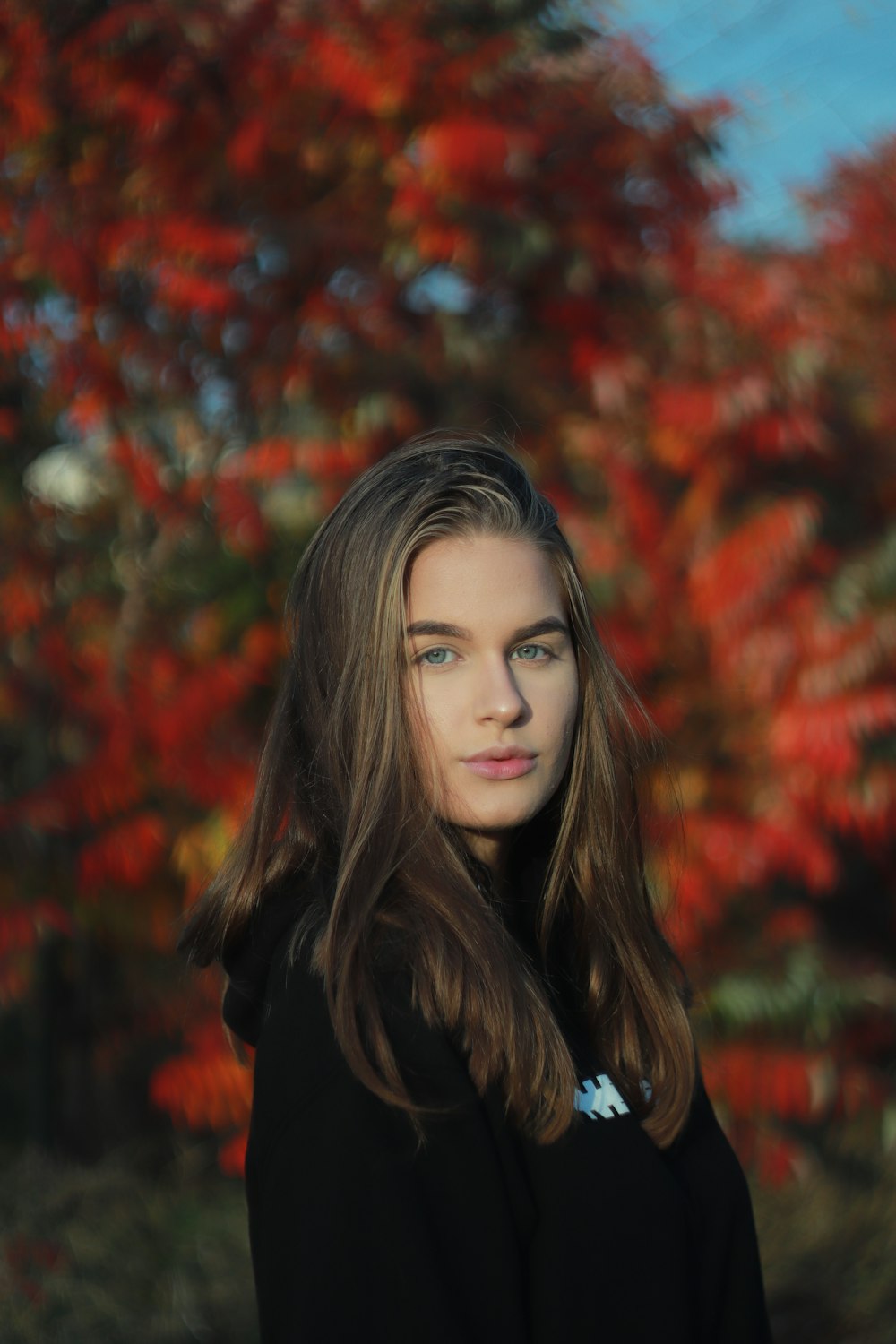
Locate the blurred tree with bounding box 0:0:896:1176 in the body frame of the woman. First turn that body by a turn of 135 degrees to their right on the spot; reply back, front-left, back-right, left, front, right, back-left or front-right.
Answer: right
